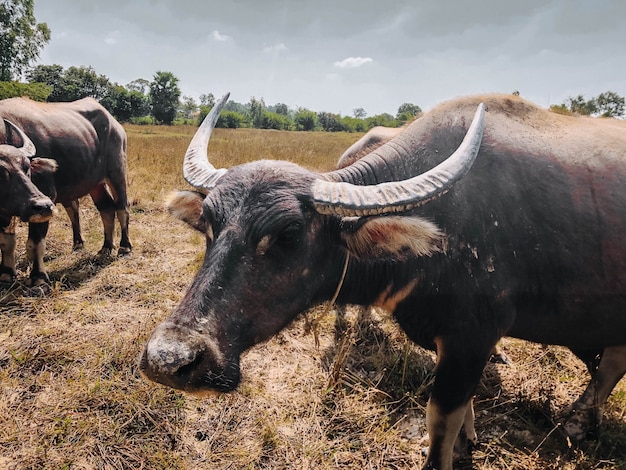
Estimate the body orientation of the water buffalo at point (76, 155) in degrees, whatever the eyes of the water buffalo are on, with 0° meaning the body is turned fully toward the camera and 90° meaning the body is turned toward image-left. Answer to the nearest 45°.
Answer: approximately 45°

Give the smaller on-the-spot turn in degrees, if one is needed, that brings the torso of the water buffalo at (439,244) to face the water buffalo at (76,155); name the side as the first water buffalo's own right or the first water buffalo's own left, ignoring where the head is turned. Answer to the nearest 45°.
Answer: approximately 90° to the first water buffalo's own right

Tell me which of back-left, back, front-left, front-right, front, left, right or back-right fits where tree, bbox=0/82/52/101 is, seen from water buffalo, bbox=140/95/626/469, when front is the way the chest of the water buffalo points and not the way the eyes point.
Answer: right

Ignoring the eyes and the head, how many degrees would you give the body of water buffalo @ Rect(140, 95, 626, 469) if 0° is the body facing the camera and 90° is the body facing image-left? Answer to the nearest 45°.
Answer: approximately 45°

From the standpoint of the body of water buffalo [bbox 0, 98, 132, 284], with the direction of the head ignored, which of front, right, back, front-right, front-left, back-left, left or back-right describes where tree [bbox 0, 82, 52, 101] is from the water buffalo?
back-right
